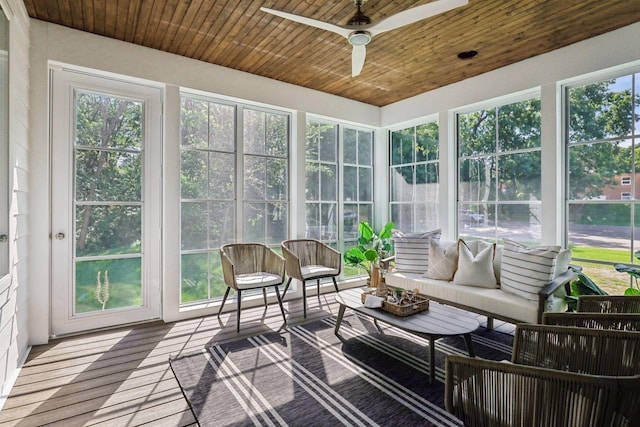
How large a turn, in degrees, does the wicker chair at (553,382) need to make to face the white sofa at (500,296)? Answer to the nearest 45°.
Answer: approximately 45° to its right

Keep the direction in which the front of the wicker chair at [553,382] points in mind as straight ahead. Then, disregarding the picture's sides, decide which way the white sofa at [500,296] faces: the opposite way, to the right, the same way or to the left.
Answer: to the left

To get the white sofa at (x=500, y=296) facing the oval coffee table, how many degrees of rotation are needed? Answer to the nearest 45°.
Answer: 0° — it already faces it

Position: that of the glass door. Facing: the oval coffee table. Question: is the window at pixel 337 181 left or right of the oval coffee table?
left

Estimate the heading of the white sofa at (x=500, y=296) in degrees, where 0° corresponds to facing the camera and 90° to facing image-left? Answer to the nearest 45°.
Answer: approximately 45°

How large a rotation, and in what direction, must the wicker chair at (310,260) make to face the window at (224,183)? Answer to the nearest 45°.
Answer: approximately 135° to its right

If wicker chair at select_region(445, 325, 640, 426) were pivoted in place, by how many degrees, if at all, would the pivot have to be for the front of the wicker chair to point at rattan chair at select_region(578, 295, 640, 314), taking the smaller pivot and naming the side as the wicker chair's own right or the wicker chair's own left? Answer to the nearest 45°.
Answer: approximately 45° to the wicker chair's own right

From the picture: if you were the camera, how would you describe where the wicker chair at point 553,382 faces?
facing away from the viewer and to the left of the viewer

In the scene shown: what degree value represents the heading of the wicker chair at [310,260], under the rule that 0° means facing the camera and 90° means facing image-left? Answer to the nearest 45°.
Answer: approximately 315°

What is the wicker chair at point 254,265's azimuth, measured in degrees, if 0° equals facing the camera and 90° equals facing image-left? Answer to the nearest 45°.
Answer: approximately 315°
